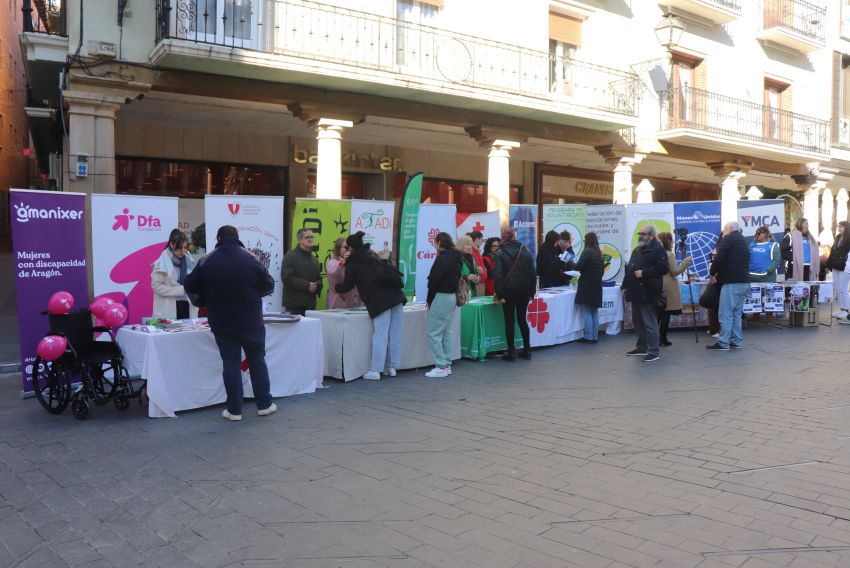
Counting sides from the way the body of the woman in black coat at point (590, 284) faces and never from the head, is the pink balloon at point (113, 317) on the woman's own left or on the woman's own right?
on the woman's own left

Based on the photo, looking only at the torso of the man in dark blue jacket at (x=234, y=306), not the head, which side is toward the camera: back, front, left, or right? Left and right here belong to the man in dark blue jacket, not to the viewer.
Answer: back

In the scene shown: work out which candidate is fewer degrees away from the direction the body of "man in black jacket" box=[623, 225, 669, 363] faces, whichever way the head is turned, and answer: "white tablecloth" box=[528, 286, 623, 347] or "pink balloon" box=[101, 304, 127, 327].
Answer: the pink balloon

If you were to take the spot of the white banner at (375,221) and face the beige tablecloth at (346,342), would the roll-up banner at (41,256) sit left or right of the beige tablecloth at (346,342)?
right

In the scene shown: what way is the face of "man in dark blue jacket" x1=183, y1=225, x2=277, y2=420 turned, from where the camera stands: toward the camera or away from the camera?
away from the camera

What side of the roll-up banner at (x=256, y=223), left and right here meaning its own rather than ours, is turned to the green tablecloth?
left

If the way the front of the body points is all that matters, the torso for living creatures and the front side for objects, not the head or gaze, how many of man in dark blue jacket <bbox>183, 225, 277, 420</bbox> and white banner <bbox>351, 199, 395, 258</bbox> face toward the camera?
1
